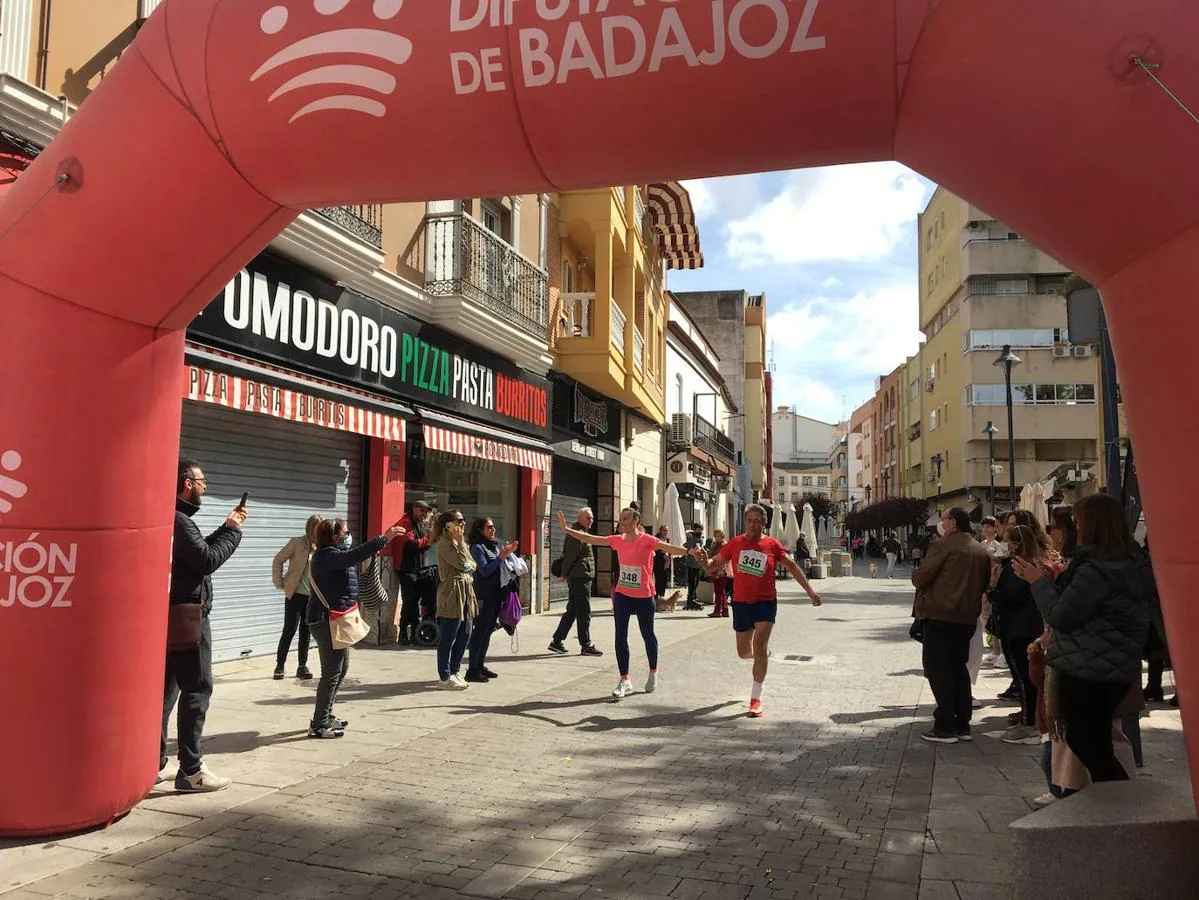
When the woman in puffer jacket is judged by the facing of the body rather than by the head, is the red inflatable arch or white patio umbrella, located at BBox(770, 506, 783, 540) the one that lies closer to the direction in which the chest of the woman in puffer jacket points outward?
the white patio umbrella

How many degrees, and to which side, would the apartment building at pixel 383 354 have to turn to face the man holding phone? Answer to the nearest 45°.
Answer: approximately 45° to its right

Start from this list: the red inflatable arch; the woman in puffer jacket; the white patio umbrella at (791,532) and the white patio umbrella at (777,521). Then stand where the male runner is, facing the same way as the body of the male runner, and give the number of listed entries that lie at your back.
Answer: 2

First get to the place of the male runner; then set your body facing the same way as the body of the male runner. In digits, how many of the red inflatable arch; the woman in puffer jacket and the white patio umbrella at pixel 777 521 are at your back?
1

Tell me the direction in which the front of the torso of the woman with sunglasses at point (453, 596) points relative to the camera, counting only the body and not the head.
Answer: to the viewer's right

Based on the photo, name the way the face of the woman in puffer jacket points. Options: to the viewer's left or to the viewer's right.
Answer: to the viewer's left

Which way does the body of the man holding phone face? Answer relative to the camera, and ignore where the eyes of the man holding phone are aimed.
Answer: to the viewer's right

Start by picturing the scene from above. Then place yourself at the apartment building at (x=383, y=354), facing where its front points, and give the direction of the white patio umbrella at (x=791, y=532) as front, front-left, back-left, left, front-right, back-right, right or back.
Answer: left

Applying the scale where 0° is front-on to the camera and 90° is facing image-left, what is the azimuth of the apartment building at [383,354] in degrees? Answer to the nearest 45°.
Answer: approximately 315°

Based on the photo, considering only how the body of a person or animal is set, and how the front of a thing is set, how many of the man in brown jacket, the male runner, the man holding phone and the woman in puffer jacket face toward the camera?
1

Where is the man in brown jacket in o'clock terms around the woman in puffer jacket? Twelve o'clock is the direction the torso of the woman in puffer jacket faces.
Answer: The man in brown jacket is roughly at 1 o'clock from the woman in puffer jacket.

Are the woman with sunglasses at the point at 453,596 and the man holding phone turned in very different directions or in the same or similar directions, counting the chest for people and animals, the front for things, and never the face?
same or similar directions

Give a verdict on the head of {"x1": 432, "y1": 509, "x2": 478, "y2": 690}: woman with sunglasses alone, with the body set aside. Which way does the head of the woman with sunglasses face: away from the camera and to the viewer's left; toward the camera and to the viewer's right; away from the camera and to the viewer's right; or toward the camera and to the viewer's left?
toward the camera and to the viewer's right

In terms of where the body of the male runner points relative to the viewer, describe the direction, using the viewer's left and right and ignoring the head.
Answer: facing the viewer
